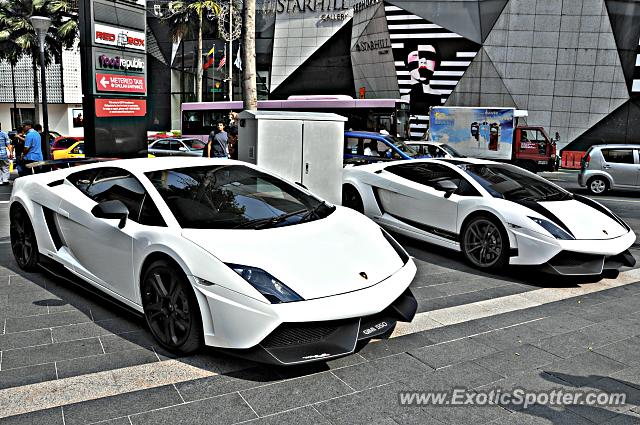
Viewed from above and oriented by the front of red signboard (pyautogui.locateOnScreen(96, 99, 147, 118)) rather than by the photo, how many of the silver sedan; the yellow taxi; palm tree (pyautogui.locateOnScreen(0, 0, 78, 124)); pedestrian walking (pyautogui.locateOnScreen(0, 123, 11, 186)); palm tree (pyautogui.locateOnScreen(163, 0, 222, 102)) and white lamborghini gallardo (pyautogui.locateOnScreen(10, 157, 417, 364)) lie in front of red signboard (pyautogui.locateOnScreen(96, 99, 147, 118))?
1

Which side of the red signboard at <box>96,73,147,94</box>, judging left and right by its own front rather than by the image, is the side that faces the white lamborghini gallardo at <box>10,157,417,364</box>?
front

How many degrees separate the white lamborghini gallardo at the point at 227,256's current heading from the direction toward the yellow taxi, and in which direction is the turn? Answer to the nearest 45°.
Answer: approximately 135° to its left

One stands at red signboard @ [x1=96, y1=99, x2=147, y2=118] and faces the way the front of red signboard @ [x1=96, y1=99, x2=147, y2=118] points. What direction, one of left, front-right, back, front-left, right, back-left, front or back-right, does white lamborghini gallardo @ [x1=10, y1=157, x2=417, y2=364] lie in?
front

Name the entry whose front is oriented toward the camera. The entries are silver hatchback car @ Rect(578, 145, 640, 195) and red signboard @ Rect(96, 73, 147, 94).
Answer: the red signboard

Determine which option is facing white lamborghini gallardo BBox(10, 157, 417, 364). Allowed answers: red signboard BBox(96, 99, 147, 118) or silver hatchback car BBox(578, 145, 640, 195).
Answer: the red signboard

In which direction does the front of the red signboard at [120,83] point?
toward the camera

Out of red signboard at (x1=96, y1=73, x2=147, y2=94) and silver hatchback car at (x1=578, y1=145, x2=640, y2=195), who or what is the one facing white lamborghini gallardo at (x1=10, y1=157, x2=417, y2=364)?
the red signboard

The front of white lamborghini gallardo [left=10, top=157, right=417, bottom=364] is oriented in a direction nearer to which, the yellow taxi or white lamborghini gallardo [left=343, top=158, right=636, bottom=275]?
the white lamborghini gallardo

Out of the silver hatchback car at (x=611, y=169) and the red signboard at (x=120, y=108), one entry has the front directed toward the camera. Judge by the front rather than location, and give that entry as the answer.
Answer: the red signboard

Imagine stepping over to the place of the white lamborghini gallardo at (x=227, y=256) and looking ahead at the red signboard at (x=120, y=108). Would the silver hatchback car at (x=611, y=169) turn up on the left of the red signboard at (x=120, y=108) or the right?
right

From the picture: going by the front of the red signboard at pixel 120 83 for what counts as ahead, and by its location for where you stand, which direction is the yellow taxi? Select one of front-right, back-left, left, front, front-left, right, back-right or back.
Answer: back

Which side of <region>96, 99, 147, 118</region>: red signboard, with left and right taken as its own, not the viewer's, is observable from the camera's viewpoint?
front

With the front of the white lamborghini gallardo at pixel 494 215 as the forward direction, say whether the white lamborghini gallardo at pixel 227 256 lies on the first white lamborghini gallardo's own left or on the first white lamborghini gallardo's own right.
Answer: on the first white lamborghini gallardo's own right
